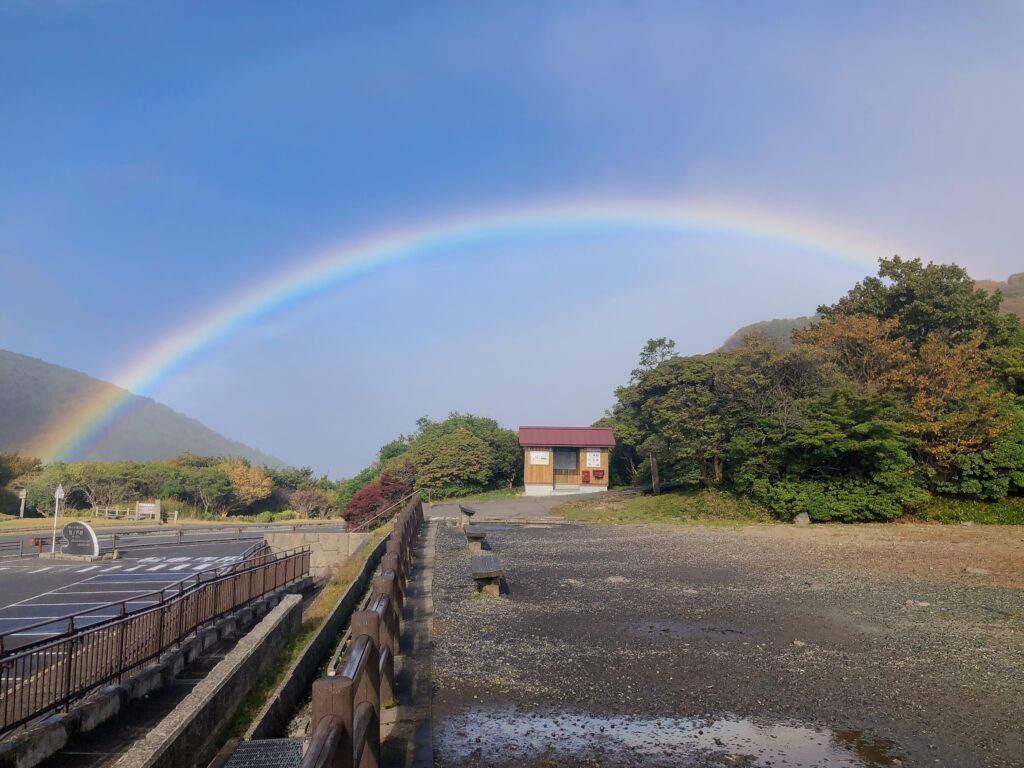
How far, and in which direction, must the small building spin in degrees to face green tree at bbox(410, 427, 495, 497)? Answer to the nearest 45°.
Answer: approximately 90° to its right

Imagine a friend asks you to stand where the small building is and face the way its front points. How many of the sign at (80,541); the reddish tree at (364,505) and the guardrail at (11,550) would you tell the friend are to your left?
0

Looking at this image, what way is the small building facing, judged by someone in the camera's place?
facing the viewer

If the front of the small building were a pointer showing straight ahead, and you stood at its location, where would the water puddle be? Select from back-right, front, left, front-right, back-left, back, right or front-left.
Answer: front

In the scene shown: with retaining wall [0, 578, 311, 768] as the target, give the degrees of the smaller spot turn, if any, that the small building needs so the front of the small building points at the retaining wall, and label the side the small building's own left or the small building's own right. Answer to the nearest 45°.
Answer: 0° — it already faces it

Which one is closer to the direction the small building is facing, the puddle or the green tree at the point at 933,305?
the puddle

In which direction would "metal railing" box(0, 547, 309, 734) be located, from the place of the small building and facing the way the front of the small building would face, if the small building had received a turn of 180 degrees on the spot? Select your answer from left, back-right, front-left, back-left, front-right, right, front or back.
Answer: back

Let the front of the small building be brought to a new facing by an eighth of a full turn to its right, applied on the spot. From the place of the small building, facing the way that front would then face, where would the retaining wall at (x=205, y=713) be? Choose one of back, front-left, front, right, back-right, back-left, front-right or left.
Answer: front-left

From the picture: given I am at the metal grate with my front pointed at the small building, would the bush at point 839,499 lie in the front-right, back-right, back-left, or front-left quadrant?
front-right

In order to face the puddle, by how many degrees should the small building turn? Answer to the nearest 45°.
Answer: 0° — it already faces it

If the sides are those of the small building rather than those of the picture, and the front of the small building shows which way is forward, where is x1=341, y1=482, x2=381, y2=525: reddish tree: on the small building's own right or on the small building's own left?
on the small building's own right

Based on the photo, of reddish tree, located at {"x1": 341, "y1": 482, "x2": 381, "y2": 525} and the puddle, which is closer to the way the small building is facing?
the puddle

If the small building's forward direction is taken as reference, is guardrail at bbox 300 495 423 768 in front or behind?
in front

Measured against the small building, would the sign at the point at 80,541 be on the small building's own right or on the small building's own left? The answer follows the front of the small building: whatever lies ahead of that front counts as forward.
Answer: on the small building's own right

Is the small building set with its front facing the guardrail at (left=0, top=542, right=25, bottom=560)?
no

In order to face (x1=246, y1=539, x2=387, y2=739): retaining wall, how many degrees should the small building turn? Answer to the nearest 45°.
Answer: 0° — it already faces it

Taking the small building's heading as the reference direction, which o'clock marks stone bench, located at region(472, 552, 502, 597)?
The stone bench is roughly at 12 o'clock from the small building.
